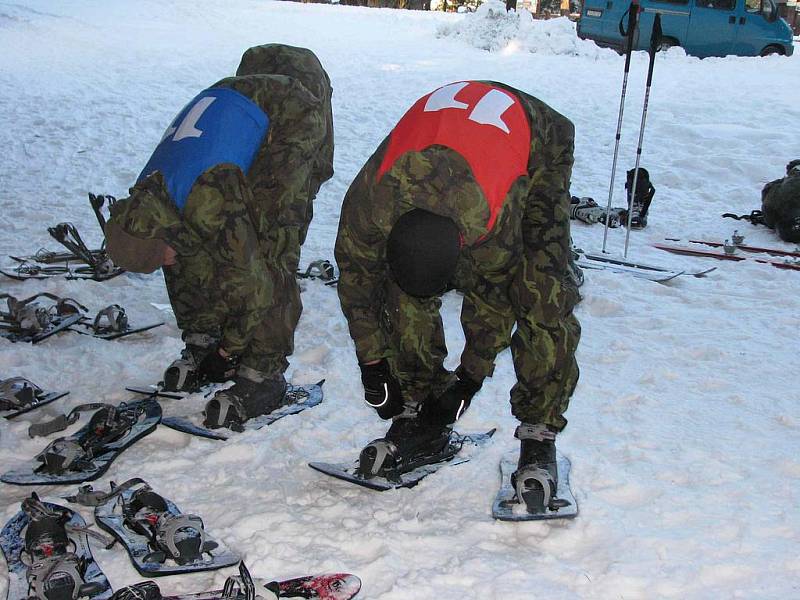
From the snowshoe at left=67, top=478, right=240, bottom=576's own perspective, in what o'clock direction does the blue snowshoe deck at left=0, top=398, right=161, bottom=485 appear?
The blue snowshoe deck is roughly at 7 o'clock from the snowshoe.

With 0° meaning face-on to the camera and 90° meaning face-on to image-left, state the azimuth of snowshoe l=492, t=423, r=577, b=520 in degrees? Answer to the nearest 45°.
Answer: approximately 0°

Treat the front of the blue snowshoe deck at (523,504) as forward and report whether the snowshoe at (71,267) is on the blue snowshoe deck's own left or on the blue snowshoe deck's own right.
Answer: on the blue snowshoe deck's own right

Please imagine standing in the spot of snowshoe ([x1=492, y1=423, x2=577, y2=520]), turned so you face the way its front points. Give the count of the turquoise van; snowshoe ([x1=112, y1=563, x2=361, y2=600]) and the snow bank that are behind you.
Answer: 2

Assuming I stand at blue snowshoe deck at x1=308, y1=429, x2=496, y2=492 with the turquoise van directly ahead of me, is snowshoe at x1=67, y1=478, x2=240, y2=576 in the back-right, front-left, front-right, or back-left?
back-left

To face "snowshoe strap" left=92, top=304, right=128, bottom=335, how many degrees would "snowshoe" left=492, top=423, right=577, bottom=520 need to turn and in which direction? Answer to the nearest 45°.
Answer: approximately 135° to its right

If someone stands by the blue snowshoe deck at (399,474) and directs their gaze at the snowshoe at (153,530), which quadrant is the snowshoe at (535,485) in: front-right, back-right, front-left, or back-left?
back-left

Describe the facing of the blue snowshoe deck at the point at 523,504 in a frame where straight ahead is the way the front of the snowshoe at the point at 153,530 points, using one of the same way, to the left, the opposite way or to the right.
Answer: to the right

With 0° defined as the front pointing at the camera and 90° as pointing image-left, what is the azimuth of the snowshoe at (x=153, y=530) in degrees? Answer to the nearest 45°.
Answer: approximately 315°
